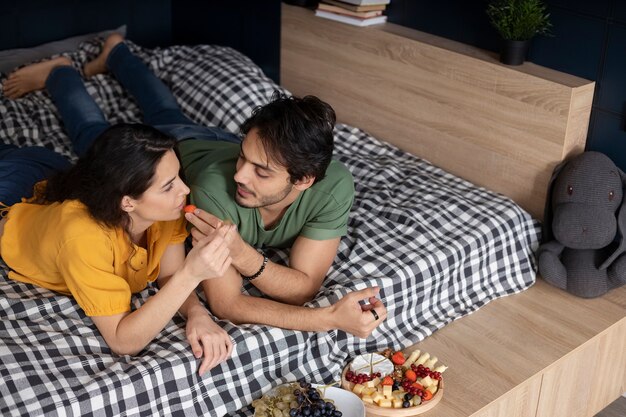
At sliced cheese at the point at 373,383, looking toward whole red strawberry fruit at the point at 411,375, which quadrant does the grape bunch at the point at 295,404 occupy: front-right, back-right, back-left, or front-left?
back-right

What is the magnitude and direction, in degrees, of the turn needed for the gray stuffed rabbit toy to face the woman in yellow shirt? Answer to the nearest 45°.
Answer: approximately 45° to its right

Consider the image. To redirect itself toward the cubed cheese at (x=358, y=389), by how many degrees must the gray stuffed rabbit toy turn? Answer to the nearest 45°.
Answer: approximately 45° to its right

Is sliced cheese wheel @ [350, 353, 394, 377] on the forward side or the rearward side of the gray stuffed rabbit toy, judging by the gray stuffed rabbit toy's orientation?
on the forward side

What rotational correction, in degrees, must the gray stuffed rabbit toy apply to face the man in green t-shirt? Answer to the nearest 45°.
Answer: approximately 45° to its right

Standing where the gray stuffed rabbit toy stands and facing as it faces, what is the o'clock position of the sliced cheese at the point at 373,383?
The sliced cheese is roughly at 1 o'clock from the gray stuffed rabbit toy.

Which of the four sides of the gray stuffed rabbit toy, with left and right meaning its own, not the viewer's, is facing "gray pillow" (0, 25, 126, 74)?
right

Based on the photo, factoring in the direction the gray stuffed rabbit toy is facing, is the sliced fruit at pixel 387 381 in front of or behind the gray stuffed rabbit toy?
in front

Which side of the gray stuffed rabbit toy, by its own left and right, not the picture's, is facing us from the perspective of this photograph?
front

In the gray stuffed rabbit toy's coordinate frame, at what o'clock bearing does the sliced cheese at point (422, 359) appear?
The sliced cheese is roughly at 1 o'clock from the gray stuffed rabbit toy.

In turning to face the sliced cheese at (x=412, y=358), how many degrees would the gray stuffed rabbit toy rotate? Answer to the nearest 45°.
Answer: approximately 45° to its right

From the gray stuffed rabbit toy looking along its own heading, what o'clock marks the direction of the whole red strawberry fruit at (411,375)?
The whole red strawberry fruit is roughly at 1 o'clock from the gray stuffed rabbit toy.

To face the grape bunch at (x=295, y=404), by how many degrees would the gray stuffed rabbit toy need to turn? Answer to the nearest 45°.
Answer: approximately 45° to its right

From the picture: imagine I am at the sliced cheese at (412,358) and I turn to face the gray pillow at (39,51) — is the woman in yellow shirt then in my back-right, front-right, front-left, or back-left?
front-left

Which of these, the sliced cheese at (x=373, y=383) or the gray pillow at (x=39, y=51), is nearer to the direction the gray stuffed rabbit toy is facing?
the sliced cheese
